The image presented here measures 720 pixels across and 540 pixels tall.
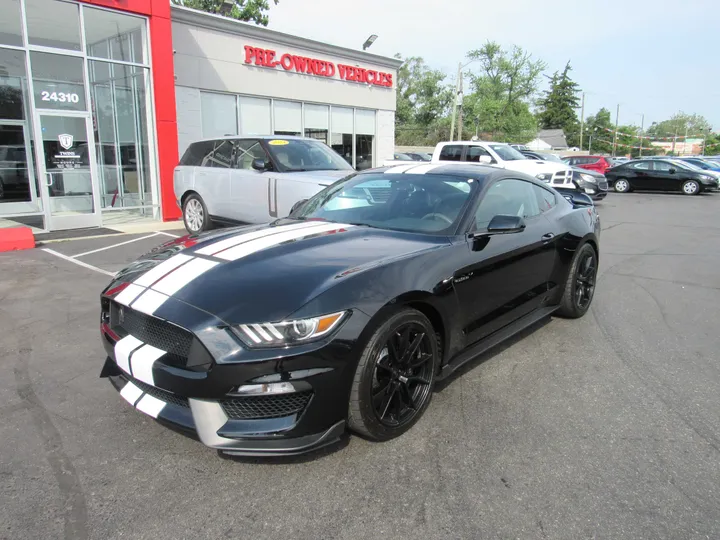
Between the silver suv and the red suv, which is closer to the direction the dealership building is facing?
the silver suv

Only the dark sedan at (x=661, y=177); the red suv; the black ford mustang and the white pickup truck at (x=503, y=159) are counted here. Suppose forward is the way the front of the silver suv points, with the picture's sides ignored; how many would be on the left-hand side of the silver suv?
3

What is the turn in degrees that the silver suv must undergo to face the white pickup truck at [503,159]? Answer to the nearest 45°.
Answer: approximately 90° to its left

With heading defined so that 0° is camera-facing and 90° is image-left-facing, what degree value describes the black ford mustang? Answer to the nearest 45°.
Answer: approximately 45°

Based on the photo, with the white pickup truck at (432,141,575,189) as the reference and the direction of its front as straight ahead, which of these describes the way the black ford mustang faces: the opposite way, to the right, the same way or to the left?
to the right

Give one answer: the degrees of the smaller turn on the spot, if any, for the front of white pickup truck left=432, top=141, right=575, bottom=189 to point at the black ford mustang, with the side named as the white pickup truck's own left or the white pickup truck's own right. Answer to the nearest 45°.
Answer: approximately 45° to the white pickup truck's own right

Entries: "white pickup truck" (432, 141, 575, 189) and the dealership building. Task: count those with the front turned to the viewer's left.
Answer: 0

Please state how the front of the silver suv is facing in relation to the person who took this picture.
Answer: facing the viewer and to the right of the viewer

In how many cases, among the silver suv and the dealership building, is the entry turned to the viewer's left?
0
